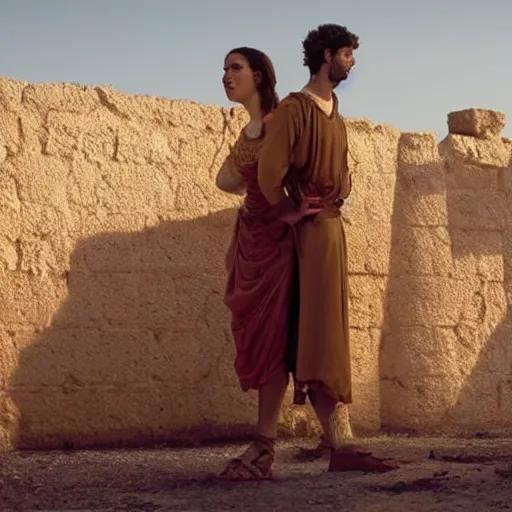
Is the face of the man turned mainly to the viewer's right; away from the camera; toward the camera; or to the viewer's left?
to the viewer's right

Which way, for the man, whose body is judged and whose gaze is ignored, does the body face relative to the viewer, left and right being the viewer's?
facing the viewer and to the right of the viewer
